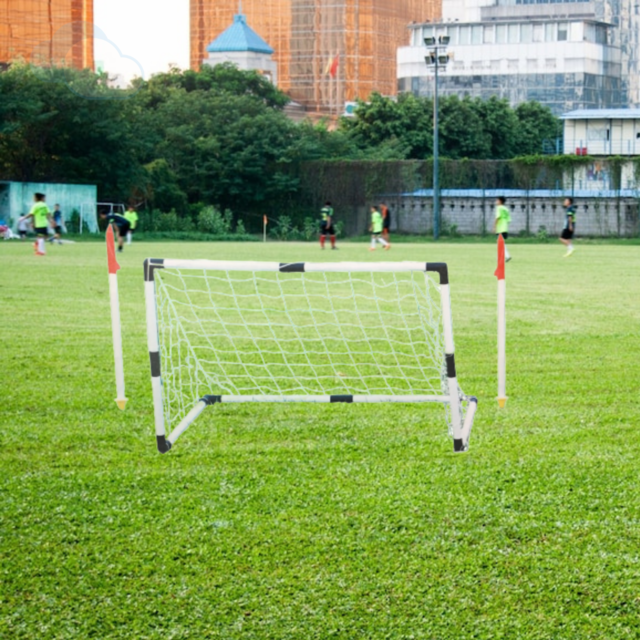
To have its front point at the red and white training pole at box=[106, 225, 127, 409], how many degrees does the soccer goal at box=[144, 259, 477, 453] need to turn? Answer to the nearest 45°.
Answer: approximately 45° to its right

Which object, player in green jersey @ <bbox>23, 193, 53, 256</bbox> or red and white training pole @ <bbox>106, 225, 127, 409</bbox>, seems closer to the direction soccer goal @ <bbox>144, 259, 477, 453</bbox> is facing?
the red and white training pole

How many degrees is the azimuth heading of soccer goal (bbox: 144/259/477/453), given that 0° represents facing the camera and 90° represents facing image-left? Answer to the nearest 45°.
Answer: approximately 0°

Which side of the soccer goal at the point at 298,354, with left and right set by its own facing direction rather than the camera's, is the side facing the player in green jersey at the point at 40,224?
back
